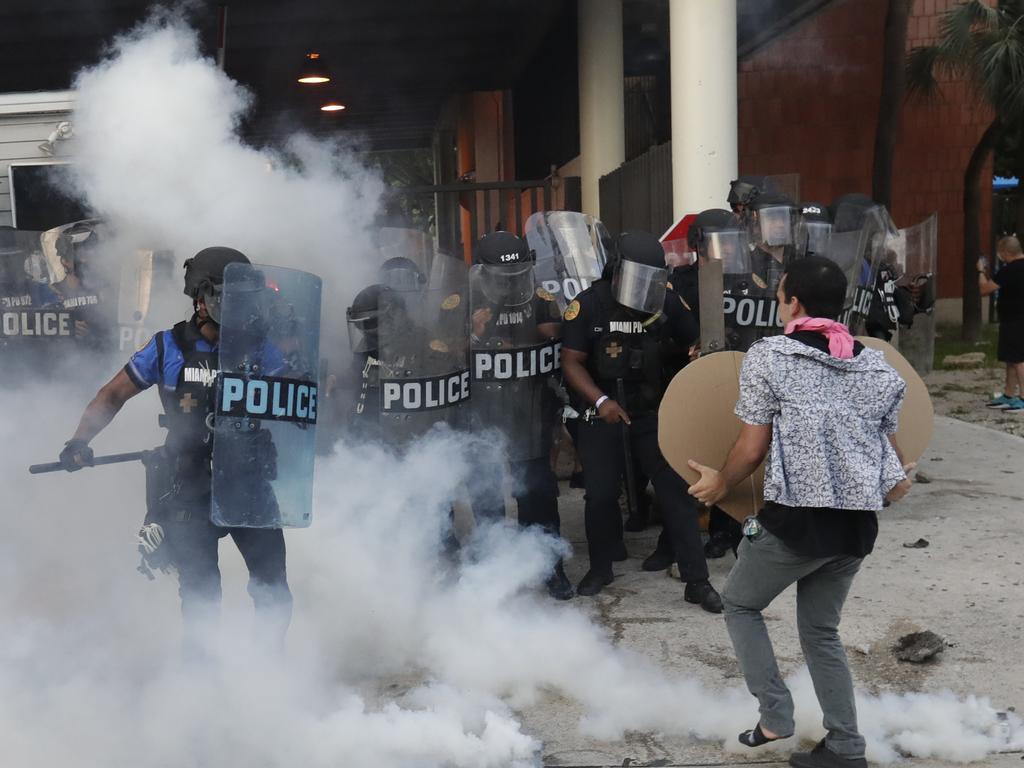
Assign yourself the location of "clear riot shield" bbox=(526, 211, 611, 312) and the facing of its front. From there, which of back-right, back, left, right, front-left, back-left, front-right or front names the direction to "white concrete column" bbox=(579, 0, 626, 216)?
back

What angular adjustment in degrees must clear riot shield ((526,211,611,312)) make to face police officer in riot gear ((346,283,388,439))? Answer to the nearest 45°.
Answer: approximately 45° to its right

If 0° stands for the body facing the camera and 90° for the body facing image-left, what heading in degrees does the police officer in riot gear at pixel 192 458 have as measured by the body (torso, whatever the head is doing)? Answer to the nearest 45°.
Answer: approximately 315°

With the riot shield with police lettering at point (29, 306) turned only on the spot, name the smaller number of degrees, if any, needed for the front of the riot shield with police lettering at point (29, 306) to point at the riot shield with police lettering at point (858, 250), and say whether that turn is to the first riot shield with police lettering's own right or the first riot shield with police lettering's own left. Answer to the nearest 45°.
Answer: approximately 45° to the first riot shield with police lettering's own left

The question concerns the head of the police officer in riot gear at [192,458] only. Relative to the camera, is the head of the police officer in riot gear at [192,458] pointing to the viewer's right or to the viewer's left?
to the viewer's right

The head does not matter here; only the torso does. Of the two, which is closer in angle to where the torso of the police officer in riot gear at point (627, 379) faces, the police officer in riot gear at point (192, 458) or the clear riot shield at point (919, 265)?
the police officer in riot gear

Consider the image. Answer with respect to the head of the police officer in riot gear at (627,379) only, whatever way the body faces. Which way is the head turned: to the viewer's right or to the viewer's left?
to the viewer's right

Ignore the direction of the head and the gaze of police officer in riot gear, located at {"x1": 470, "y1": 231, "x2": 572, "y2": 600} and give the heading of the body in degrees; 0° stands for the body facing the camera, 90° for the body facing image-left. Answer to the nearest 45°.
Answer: approximately 0°
